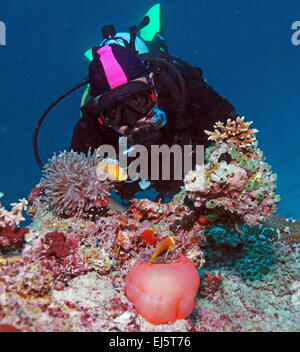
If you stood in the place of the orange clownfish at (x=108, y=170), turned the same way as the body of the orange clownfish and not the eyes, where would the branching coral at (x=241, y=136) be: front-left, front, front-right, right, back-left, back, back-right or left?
front

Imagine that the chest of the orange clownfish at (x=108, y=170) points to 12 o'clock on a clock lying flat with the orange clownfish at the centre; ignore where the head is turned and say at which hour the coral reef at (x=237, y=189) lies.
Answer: The coral reef is roughly at 1 o'clock from the orange clownfish.

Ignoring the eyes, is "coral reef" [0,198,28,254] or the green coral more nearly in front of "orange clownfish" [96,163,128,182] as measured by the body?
the green coral

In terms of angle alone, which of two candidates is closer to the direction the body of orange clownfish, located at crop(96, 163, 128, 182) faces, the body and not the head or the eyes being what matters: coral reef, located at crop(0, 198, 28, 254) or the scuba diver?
the scuba diver

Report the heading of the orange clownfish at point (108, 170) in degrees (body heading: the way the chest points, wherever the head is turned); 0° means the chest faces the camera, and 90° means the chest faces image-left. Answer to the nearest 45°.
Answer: approximately 270°
